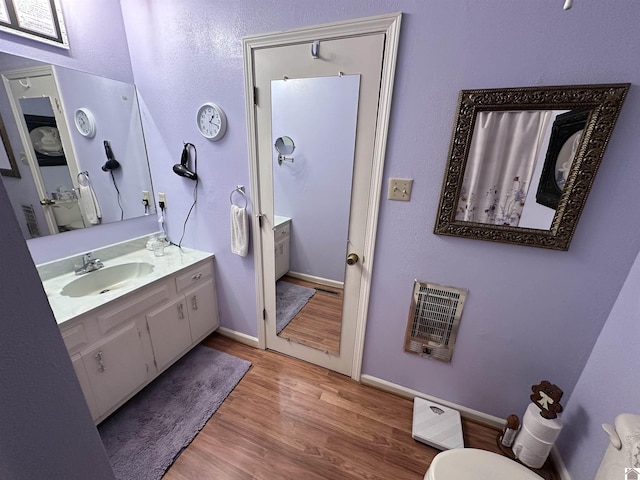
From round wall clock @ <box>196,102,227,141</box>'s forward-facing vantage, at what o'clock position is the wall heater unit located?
The wall heater unit is roughly at 9 o'clock from the round wall clock.

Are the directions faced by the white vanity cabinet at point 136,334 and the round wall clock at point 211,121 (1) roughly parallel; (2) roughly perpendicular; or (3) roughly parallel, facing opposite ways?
roughly perpendicular
